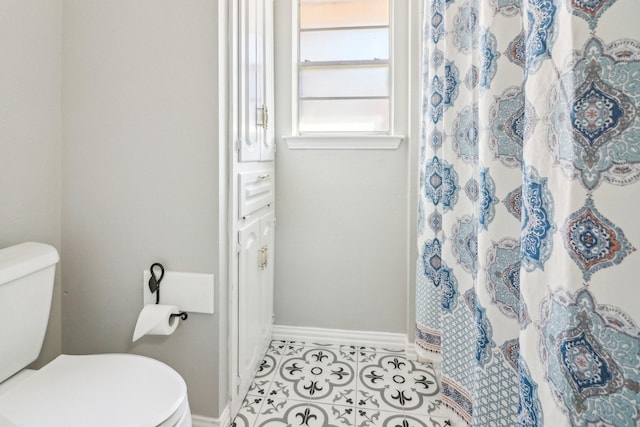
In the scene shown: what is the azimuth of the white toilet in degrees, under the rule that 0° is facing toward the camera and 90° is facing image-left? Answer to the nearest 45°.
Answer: approximately 315°

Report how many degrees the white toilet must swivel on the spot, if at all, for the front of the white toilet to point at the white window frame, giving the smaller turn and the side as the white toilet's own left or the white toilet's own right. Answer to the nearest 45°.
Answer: approximately 45° to the white toilet's own left

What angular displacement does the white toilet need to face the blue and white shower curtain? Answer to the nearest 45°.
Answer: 0° — it already faces it
